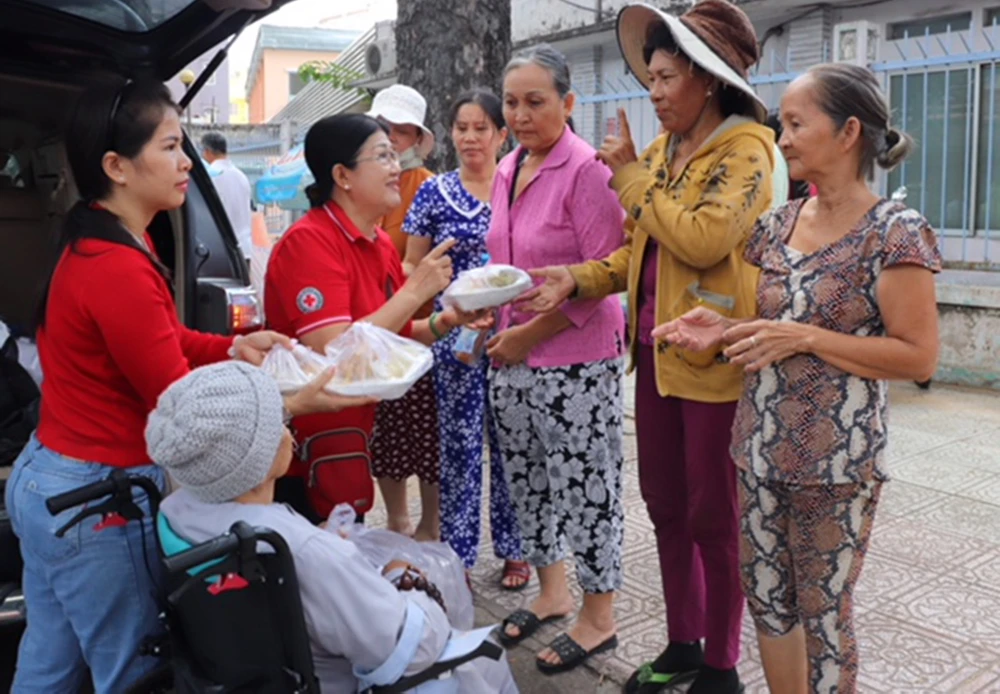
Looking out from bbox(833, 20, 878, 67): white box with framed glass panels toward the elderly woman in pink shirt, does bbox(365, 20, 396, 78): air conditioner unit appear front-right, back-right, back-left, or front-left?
back-right

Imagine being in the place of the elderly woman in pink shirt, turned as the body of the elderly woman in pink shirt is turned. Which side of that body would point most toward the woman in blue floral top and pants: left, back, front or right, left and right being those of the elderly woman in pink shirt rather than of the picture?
right

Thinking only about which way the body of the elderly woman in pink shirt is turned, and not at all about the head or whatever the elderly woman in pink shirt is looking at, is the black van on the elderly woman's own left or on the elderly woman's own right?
on the elderly woman's own right

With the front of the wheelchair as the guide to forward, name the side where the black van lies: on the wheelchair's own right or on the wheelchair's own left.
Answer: on the wheelchair's own left

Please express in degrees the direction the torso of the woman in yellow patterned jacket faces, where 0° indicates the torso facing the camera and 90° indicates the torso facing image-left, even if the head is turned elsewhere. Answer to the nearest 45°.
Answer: approximately 45°

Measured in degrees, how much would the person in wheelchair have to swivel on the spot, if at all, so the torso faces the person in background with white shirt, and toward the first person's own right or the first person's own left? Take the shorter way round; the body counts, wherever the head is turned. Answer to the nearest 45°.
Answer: approximately 45° to the first person's own left

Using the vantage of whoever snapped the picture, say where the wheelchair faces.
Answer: facing away from the viewer and to the right of the viewer

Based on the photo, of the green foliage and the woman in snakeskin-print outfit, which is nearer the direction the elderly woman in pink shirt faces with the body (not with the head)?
the woman in snakeskin-print outfit

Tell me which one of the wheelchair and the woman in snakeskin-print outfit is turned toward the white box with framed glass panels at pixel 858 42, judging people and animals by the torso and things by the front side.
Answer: the wheelchair

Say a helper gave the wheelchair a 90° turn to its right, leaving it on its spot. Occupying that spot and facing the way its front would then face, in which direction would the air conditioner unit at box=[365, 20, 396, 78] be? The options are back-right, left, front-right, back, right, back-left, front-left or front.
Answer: back-left

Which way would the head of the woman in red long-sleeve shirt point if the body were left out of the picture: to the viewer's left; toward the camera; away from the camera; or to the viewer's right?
to the viewer's right

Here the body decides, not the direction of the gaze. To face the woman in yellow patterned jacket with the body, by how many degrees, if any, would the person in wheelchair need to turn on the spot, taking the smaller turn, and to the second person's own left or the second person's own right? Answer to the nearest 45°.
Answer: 0° — they already face them

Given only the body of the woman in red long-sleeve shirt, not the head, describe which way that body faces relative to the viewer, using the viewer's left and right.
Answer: facing to the right of the viewer

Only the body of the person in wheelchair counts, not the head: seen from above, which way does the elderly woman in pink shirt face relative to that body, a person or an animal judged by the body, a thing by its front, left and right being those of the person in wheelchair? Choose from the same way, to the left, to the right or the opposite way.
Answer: the opposite way

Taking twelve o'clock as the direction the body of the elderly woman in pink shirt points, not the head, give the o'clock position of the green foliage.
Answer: The green foliage is roughly at 4 o'clock from the elderly woman in pink shirt.

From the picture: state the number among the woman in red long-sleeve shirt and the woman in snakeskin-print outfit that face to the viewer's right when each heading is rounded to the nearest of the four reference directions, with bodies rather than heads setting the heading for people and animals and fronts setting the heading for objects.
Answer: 1

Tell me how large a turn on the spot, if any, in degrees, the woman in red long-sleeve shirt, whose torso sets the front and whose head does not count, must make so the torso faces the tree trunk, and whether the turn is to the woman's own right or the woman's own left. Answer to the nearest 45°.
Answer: approximately 45° to the woman's own left

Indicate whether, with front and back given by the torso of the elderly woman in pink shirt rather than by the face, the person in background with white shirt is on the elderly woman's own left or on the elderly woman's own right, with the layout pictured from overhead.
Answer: on the elderly woman's own right
